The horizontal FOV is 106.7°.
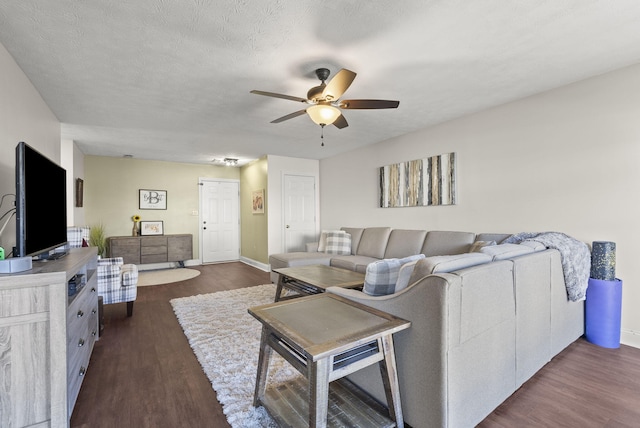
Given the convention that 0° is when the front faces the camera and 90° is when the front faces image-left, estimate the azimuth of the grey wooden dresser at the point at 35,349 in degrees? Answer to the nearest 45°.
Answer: approximately 270°

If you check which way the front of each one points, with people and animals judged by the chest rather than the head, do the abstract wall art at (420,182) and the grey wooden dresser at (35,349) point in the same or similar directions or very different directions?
very different directions

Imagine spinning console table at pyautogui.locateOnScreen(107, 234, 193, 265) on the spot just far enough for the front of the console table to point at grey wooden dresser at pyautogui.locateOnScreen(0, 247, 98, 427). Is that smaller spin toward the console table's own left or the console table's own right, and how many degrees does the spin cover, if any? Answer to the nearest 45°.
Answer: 0° — it already faces it

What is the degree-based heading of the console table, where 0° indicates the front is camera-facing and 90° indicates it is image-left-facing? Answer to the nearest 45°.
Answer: approximately 0°

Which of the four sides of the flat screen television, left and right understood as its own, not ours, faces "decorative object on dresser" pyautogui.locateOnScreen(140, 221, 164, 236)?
left

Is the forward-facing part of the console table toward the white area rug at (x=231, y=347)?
yes

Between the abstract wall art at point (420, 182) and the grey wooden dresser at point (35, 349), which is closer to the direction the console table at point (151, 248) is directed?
the grey wooden dresser

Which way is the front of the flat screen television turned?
to the viewer's right

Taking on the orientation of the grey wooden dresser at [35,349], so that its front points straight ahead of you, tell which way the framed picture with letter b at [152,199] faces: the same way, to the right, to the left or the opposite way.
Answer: to the right

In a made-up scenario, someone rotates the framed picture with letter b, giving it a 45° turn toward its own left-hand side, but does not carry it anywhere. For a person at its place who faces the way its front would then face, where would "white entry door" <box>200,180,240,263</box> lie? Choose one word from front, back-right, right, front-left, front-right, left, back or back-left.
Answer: front-left

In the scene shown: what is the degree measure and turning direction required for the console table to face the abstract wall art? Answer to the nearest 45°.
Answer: approximately 45° to its left
